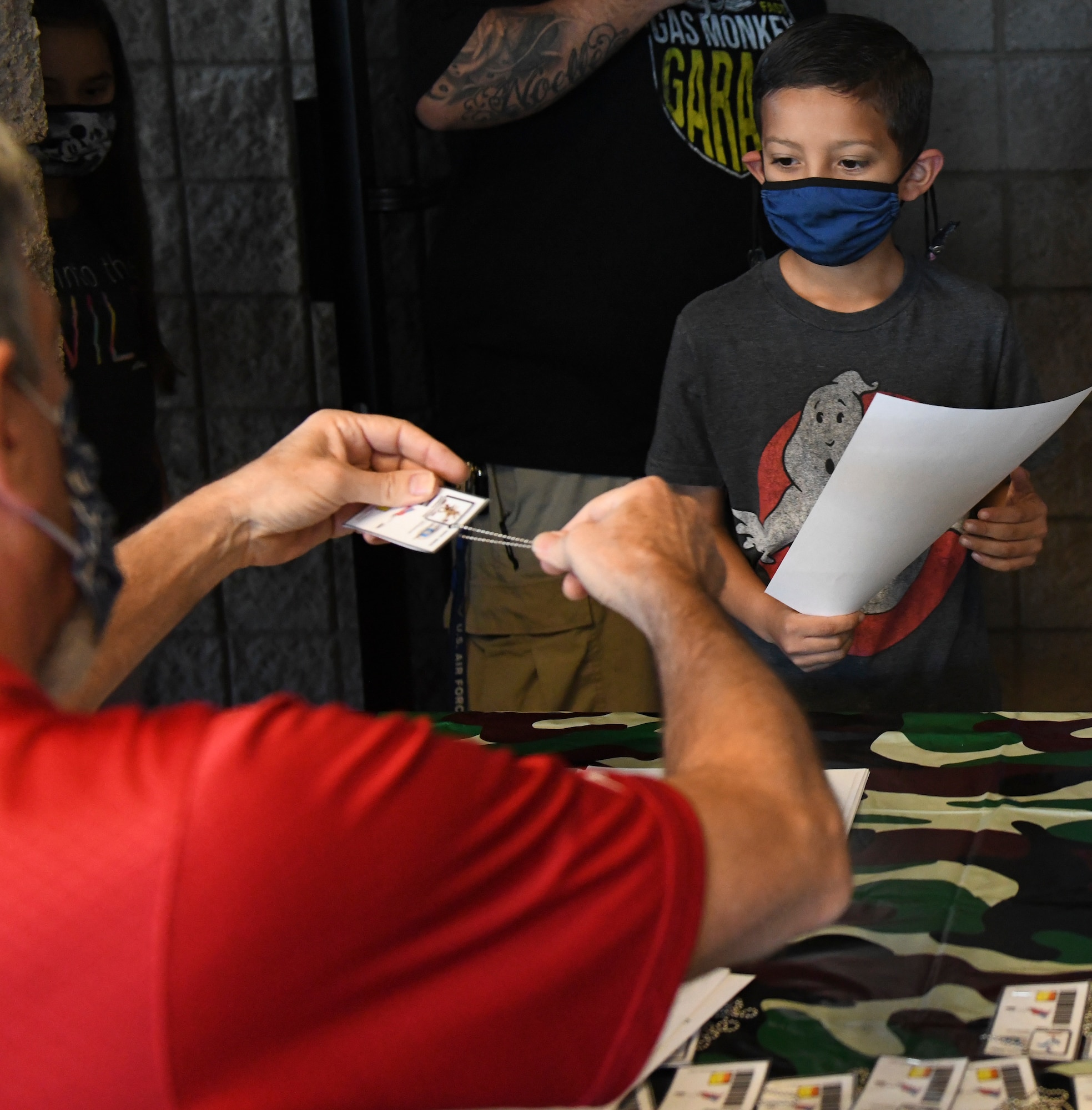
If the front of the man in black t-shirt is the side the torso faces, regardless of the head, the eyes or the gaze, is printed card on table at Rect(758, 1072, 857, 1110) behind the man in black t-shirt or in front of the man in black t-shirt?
in front

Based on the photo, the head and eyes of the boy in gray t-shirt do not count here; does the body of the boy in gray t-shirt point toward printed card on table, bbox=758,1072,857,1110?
yes

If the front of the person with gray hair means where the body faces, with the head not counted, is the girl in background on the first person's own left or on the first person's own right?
on the first person's own left

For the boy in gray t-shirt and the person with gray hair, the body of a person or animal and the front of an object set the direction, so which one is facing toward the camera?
the boy in gray t-shirt

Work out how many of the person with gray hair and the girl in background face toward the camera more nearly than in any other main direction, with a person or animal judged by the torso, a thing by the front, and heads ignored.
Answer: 1

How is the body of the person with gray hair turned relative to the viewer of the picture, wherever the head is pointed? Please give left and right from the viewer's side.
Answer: facing away from the viewer and to the right of the viewer

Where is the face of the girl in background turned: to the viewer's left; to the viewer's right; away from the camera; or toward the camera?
toward the camera

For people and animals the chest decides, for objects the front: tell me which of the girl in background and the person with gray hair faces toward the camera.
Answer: the girl in background

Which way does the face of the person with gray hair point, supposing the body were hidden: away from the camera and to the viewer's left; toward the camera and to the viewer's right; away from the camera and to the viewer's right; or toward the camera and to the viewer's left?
away from the camera and to the viewer's right

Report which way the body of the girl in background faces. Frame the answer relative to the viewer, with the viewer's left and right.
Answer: facing the viewer

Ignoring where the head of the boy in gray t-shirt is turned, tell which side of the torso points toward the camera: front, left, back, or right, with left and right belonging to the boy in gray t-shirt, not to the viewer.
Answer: front
